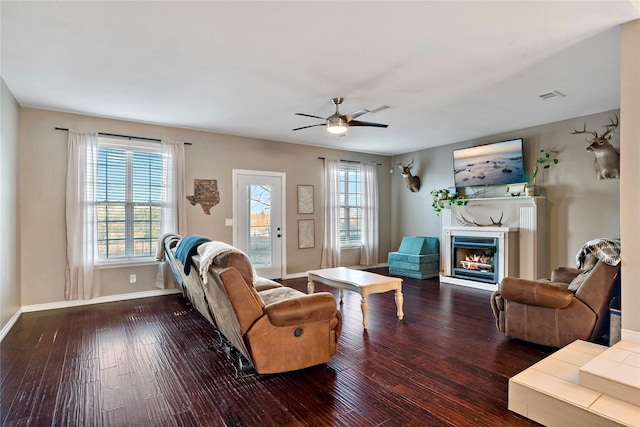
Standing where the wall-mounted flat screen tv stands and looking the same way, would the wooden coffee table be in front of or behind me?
in front

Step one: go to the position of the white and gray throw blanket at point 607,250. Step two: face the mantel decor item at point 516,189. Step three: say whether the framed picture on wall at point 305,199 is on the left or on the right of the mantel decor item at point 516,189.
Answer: left

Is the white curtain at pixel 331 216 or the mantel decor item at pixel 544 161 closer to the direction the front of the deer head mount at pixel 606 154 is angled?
the white curtain

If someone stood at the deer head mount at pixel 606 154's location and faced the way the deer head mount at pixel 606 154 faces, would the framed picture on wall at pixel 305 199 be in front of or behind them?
in front

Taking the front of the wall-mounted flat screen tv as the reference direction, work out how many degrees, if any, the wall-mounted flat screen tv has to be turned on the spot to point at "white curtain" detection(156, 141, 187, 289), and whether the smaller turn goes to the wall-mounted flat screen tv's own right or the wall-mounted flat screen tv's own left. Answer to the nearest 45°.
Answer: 0° — it already faces it

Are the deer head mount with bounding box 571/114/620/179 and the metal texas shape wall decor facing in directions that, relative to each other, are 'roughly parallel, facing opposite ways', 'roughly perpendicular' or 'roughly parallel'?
roughly perpendicular

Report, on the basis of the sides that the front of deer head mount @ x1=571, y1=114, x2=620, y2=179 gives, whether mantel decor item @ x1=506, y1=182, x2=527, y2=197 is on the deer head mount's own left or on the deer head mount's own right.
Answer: on the deer head mount's own right

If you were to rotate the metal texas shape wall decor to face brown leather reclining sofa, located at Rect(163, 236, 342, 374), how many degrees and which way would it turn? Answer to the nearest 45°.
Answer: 0° — it already faces it

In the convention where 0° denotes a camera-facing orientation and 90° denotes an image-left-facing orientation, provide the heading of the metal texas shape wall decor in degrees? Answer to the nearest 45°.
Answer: approximately 0°

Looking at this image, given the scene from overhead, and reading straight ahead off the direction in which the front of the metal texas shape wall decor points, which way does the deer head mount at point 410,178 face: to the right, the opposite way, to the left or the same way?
to the right
